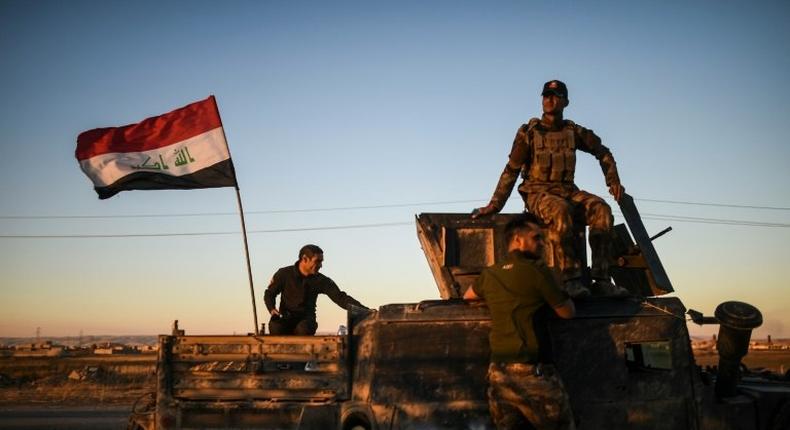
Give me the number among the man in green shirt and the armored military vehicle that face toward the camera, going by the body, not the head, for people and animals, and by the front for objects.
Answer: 0

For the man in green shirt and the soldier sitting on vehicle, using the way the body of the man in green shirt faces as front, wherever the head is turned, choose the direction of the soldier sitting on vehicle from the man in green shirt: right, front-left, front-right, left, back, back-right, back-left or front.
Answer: front-left

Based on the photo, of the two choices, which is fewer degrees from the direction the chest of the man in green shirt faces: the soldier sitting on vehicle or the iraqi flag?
the soldier sitting on vehicle

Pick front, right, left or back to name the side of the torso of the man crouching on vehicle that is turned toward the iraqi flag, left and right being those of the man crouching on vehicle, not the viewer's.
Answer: back

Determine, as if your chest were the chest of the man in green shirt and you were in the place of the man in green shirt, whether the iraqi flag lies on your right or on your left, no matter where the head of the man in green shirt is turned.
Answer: on your left

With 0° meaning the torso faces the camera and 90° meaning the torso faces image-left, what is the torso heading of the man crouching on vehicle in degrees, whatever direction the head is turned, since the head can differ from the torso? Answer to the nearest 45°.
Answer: approximately 315°

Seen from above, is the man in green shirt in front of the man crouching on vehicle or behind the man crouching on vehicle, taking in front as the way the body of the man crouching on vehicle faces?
in front

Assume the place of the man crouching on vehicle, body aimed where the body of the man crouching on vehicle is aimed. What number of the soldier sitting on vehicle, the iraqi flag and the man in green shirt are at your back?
1

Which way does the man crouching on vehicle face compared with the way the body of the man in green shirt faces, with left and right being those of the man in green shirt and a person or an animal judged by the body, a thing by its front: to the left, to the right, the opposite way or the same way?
to the right

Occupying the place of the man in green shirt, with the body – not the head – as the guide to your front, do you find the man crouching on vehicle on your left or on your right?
on your left

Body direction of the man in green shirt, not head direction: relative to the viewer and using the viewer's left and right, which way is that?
facing away from the viewer and to the right of the viewer

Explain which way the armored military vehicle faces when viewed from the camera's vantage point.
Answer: facing to the right of the viewer
